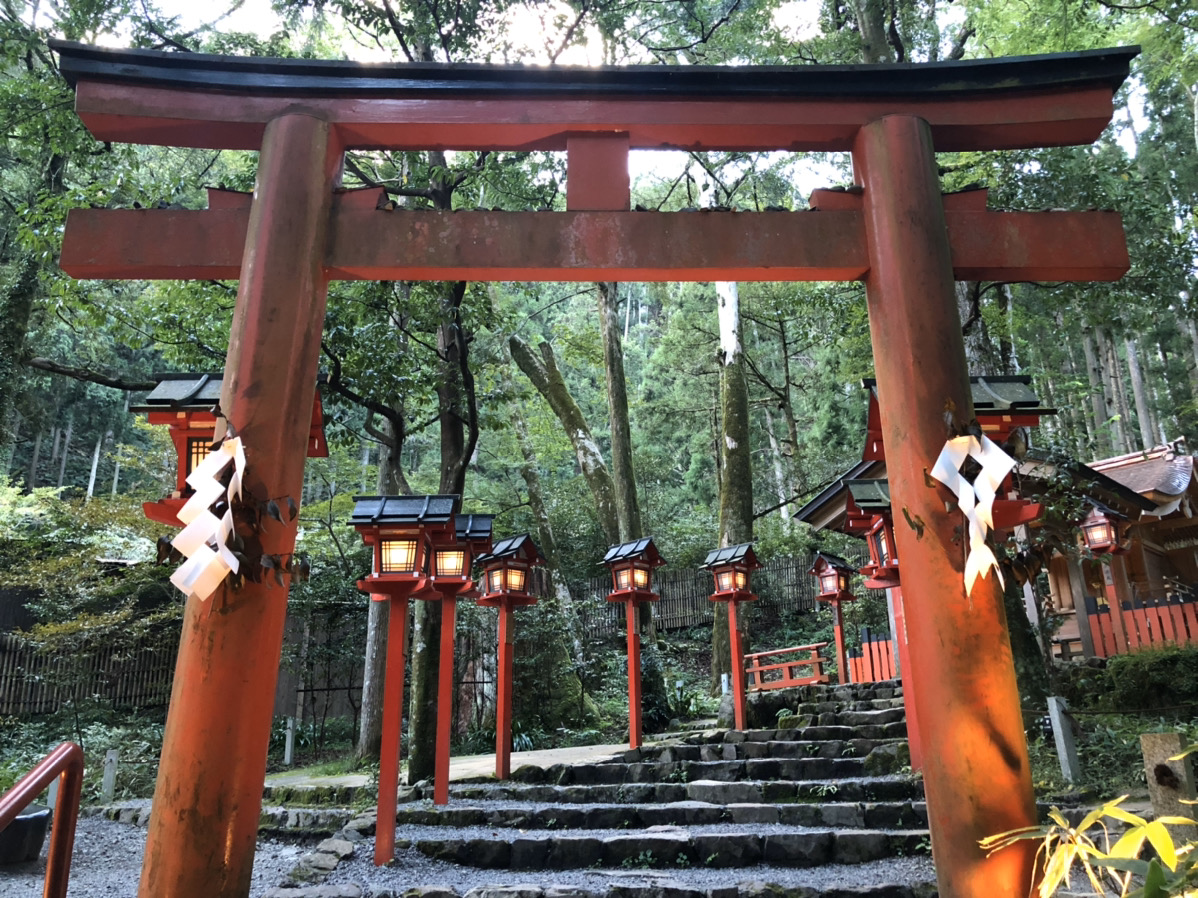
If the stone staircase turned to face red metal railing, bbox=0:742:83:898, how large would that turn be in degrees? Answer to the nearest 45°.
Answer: approximately 45° to its right

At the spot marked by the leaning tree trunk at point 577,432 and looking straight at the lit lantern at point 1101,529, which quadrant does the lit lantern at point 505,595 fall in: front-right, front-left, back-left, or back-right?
front-right

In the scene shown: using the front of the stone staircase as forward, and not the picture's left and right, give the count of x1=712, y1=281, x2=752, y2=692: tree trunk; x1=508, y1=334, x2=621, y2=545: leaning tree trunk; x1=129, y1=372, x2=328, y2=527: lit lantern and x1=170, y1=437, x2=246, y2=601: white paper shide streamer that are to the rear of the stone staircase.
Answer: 2

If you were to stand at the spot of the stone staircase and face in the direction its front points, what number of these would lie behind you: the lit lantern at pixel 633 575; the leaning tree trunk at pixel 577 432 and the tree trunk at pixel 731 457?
3

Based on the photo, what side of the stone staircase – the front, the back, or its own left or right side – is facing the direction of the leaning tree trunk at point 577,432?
back

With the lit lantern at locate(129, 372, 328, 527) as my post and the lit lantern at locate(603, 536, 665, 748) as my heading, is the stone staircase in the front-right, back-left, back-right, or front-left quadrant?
front-right

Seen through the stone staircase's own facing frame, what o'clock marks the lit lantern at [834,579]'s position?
The lit lantern is roughly at 7 o'clock from the stone staircase.

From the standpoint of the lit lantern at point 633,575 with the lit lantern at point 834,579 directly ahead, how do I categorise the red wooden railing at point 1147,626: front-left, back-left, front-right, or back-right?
front-right

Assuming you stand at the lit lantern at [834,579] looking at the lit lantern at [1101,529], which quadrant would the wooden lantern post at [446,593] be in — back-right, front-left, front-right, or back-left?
back-right

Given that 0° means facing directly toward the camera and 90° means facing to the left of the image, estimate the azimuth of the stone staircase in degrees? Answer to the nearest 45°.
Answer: approximately 0°

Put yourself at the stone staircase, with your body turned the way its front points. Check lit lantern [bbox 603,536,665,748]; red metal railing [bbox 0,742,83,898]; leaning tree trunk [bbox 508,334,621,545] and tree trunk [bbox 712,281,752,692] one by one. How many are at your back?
3

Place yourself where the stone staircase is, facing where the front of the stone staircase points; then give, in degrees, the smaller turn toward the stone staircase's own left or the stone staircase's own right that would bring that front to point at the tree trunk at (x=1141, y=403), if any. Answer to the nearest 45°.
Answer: approximately 135° to the stone staircase's own left

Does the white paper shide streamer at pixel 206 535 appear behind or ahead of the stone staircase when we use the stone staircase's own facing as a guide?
ahead

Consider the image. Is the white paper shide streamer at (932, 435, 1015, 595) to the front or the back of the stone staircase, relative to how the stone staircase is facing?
to the front

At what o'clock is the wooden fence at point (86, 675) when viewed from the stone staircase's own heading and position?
The wooden fence is roughly at 4 o'clock from the stone staircase.
